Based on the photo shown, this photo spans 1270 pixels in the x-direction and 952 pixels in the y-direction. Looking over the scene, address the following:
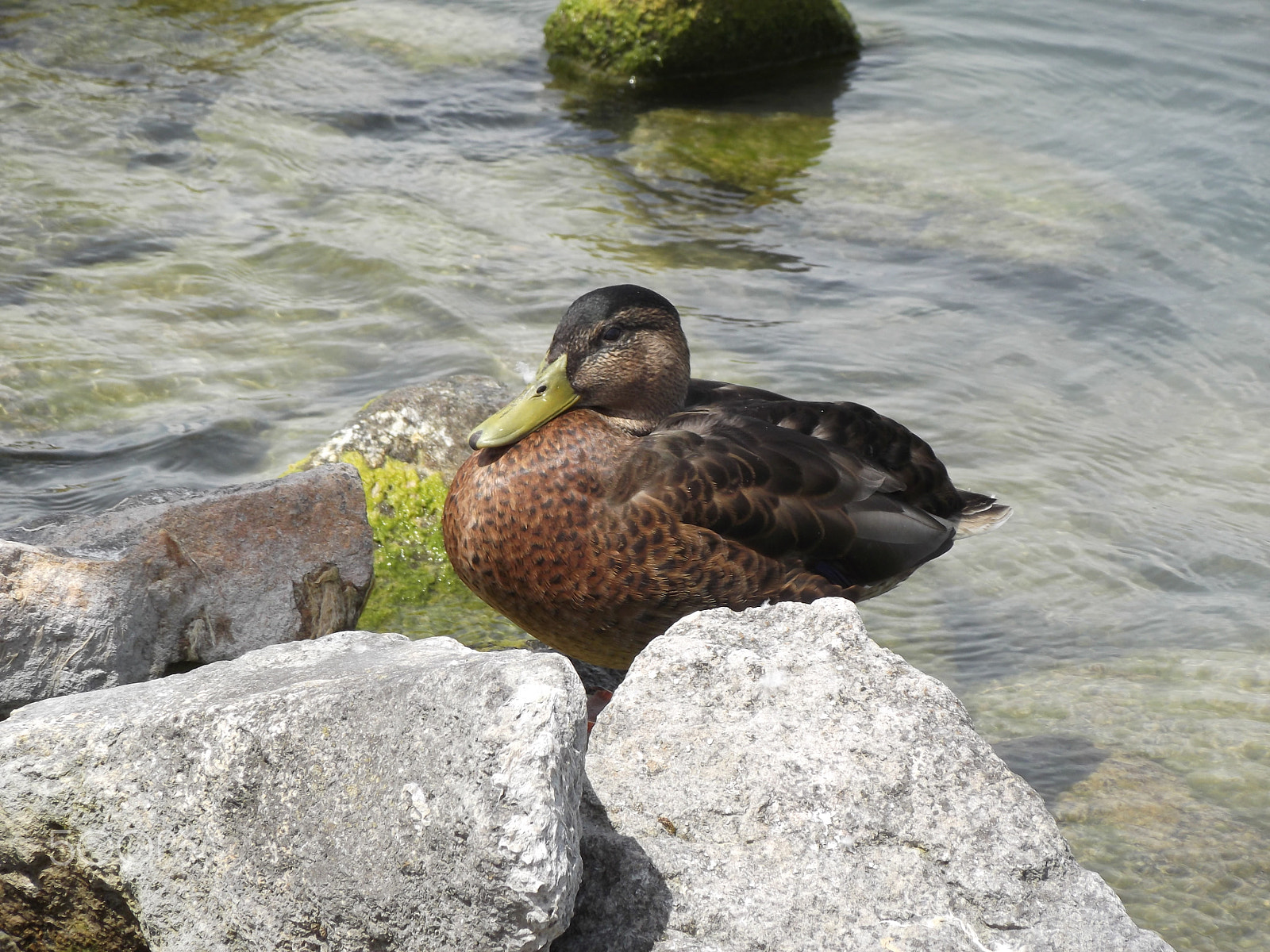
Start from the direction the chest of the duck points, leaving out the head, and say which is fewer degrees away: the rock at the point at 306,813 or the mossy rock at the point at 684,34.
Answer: the rock

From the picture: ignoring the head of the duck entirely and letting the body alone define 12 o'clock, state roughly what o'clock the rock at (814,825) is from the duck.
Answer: The rock is roughly at 10 o'clock from the duck.

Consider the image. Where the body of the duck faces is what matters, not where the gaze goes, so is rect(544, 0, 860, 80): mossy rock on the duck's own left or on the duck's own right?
on the duck's own right

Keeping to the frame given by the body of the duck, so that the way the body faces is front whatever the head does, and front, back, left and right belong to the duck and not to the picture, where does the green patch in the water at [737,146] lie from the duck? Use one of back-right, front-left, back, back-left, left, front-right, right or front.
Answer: back-right

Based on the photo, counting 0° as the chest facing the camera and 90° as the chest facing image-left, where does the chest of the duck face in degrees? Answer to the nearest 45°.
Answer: approximately 45°

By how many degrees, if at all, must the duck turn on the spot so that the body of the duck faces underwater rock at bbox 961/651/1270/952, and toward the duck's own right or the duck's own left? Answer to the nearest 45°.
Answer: approximately 135° to the duck's own left

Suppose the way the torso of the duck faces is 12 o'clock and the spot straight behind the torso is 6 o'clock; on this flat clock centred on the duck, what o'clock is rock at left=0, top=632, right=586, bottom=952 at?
The rock is roughly at 11 o'clock from the duck.
